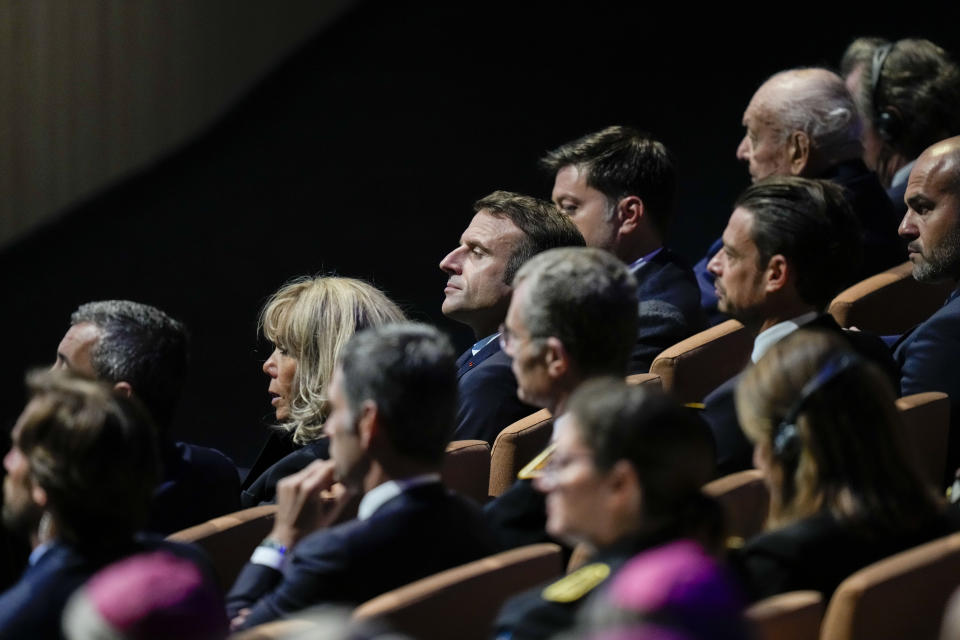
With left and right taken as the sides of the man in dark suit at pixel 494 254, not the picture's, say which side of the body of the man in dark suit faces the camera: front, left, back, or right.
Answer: left

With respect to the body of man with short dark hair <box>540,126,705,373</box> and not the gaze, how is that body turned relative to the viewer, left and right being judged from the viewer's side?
facing to the left of the viewer

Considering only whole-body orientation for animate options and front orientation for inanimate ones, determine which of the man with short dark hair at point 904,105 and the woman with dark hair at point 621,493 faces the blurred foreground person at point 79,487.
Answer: the woman with dark hair

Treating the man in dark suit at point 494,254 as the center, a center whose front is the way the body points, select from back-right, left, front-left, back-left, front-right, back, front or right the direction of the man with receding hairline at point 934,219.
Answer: back

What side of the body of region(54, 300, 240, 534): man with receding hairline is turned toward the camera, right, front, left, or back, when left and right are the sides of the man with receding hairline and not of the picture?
left

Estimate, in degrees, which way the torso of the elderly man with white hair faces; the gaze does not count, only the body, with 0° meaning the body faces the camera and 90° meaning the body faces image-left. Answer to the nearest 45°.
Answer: approximately 90°

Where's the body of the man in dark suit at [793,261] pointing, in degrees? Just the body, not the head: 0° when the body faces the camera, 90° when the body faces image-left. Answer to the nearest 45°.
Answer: approximately 90°

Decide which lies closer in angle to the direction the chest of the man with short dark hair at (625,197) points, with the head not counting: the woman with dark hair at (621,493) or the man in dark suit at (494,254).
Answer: the man in dark suit

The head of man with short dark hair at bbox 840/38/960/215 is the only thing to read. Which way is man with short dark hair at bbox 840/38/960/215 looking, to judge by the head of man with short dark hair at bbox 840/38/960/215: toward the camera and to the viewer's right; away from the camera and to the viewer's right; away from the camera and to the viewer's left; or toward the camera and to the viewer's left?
away from the camera and to the viewer's left

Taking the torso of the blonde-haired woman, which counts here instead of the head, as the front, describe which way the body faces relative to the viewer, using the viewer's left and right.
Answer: facing to the left of the viewer

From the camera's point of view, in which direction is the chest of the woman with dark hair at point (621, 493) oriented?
to the viewer's left

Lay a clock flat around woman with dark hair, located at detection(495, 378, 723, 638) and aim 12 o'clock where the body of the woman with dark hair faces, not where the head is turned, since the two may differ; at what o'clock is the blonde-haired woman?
The blonde-haired woman is roughly at 2 o'clock from the woman with dark hair.
